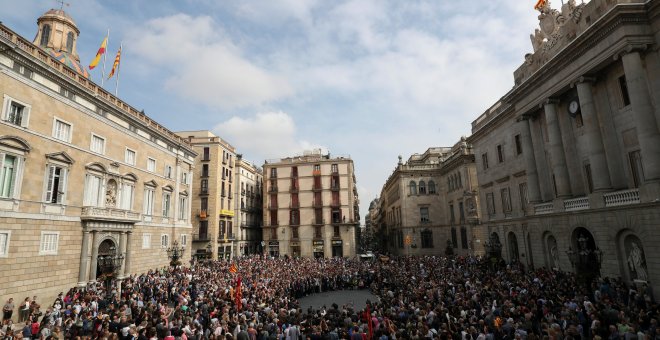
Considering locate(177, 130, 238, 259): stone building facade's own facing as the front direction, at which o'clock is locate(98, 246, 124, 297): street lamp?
The street lamp is roughly at 2 o'clock from the stone building facade.

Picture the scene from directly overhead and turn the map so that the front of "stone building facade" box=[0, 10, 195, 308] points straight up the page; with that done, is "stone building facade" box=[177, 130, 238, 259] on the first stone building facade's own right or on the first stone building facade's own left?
on the first stone building facade's own left

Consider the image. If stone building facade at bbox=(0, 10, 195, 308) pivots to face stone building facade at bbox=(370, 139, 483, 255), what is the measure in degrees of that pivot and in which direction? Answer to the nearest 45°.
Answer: approximately 45° to its left

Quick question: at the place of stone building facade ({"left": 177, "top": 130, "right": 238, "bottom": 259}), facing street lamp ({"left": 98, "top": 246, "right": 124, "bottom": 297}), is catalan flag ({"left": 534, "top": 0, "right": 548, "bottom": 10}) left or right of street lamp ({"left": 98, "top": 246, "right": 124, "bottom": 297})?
left
